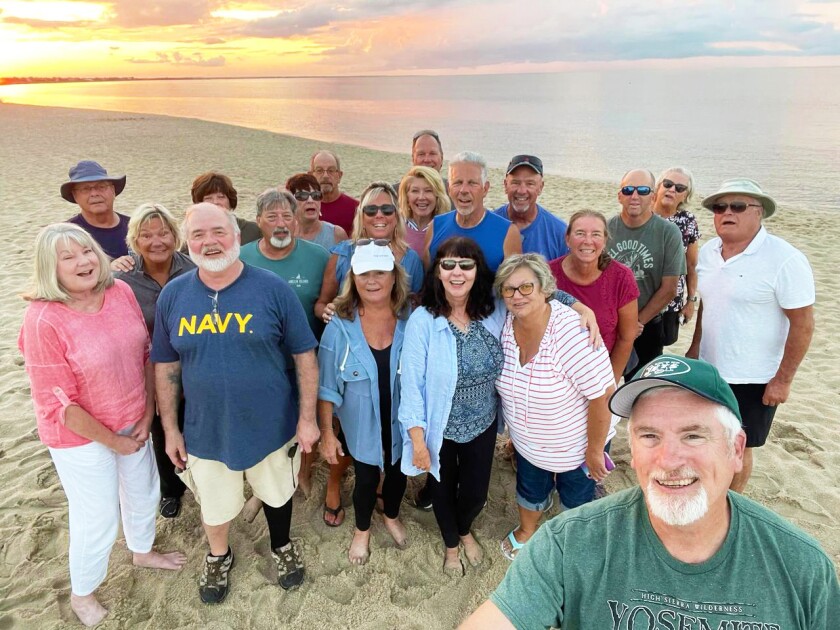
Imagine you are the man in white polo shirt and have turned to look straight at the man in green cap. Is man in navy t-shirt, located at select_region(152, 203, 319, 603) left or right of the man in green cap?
right

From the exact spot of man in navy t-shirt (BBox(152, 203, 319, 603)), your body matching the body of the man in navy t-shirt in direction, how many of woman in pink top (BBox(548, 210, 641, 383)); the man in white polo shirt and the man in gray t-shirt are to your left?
3

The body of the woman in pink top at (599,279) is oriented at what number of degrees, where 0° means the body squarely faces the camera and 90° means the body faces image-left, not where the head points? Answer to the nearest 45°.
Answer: approximately 45°

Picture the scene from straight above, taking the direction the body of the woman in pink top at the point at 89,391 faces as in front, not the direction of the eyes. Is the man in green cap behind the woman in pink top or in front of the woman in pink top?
in front

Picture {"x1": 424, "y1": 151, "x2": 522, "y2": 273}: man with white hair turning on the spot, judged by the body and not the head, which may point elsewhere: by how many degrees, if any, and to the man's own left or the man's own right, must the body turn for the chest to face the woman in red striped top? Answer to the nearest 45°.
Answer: approximately 45° to the man's own left

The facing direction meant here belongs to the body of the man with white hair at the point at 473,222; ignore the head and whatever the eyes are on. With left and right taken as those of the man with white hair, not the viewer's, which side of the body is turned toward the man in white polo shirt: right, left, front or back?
left

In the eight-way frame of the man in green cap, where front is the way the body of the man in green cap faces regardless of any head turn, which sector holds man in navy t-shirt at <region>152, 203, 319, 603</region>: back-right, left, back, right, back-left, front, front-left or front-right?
right

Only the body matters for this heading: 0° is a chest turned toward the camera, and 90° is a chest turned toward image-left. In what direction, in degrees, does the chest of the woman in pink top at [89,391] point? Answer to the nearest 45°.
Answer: approximately 315°

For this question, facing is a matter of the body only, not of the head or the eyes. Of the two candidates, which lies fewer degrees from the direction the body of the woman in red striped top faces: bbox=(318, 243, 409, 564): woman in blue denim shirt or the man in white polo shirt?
the woman in blue denim shirt
